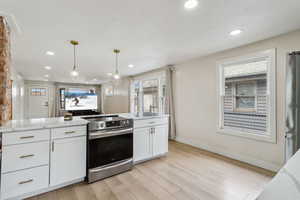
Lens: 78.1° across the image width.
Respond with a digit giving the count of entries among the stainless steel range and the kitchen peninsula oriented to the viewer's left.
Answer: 0

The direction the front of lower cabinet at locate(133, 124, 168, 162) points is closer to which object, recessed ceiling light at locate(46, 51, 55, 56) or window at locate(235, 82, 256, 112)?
the window

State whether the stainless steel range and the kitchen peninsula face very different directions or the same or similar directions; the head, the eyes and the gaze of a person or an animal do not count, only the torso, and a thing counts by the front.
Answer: same or similar directions

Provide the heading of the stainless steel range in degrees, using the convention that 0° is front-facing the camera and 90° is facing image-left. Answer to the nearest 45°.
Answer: approximately 315°

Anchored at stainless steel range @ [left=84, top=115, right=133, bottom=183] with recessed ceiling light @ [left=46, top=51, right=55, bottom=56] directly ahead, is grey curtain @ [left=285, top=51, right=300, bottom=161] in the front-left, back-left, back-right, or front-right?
back-right

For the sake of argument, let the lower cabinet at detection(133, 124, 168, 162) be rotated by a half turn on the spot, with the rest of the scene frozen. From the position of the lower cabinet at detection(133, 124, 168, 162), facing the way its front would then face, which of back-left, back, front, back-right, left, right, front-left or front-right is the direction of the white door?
front

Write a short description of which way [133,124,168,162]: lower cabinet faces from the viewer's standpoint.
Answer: facing the viewer and to the right of the viewer

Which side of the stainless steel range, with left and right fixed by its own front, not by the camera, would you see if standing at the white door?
back

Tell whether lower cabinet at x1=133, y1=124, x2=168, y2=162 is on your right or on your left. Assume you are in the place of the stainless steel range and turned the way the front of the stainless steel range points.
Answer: on your left
